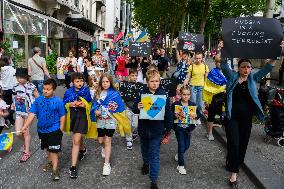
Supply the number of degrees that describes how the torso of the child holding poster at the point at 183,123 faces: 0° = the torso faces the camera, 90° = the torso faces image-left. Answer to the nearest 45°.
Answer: approximately 0°

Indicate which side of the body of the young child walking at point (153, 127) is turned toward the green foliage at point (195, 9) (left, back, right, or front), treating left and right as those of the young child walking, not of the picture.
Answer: back

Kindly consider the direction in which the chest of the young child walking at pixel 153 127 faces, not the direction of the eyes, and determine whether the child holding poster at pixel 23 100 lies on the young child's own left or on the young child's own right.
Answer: on the young child's own right

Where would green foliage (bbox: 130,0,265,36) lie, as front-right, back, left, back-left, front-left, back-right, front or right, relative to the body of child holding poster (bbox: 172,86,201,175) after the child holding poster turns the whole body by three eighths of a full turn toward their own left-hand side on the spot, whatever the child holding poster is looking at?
front-left

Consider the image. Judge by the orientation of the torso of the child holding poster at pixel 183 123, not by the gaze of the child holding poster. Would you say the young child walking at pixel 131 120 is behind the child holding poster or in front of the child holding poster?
behind

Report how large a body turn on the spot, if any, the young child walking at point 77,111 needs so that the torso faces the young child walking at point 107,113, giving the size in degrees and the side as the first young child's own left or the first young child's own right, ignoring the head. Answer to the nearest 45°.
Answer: approximately 90° to the first young child's own left

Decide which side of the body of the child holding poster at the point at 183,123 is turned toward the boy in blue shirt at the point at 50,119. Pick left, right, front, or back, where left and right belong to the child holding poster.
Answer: right

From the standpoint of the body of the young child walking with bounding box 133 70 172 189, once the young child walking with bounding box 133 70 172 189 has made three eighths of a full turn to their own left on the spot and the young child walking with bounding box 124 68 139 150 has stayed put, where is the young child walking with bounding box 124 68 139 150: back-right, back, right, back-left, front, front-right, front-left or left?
front-left

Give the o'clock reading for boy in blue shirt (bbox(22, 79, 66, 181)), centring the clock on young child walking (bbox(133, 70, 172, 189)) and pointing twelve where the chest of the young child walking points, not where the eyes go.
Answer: The boy in blue shirt is roughly at 3 o'clock from the young child walking.

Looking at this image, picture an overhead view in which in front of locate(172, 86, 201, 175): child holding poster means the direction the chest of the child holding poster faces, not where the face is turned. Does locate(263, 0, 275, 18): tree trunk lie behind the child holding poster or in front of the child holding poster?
behind
